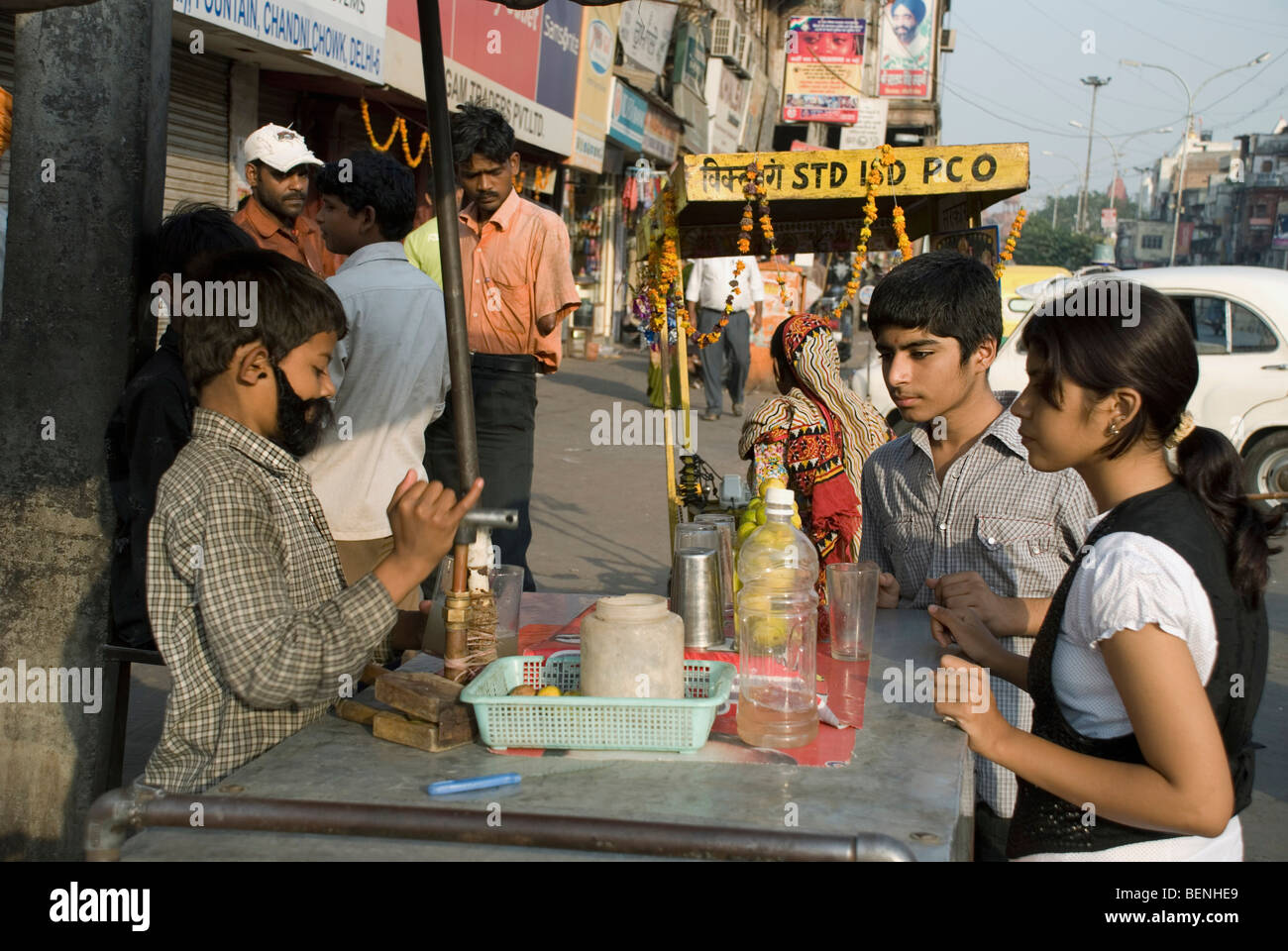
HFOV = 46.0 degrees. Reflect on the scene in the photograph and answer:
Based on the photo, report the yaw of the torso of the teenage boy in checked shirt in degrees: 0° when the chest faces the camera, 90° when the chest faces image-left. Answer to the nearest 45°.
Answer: approximately 45°

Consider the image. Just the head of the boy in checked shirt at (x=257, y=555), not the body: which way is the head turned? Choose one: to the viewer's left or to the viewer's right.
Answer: to the viewer's right

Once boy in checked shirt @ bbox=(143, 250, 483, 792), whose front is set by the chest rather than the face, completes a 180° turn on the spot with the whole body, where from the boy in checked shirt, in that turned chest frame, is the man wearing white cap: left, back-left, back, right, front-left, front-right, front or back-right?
right

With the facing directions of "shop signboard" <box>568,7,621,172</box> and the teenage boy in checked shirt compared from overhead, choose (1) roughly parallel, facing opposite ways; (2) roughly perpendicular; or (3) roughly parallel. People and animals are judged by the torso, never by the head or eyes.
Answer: roughly perpendicular

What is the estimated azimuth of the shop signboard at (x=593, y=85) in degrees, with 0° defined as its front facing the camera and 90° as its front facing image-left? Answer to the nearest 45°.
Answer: approximately 315°

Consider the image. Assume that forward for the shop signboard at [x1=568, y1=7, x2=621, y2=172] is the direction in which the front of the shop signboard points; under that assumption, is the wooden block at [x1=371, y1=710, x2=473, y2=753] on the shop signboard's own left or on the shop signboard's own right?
on the shop signboard's own right

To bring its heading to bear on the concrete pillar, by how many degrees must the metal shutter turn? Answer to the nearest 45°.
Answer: approximately 45° to its right

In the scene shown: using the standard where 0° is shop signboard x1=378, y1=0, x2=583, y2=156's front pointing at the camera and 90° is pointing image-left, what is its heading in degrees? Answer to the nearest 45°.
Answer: approximately 315°

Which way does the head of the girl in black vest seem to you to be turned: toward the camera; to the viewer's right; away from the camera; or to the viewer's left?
to the viewer's left

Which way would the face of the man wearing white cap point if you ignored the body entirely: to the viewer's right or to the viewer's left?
to the viewer's right
